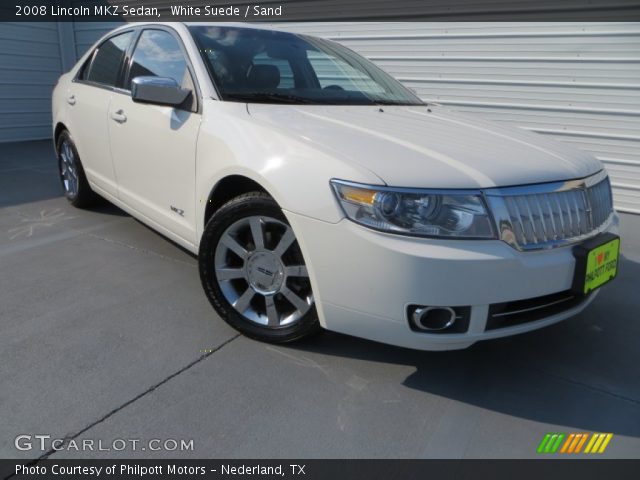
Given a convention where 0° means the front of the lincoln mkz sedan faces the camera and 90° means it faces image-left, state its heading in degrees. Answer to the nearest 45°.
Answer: approximately 315°
